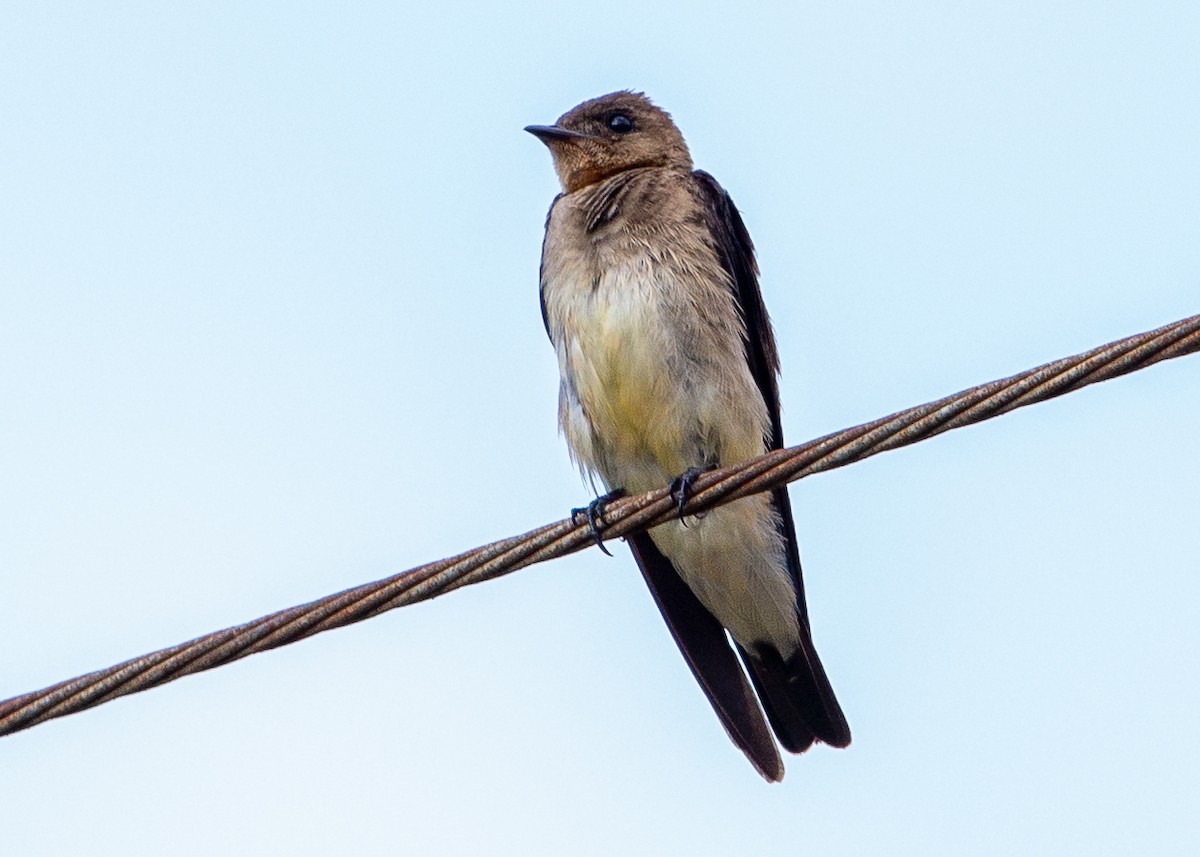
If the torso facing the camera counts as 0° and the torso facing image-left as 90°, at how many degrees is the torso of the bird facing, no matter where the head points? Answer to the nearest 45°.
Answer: approximately 45°
